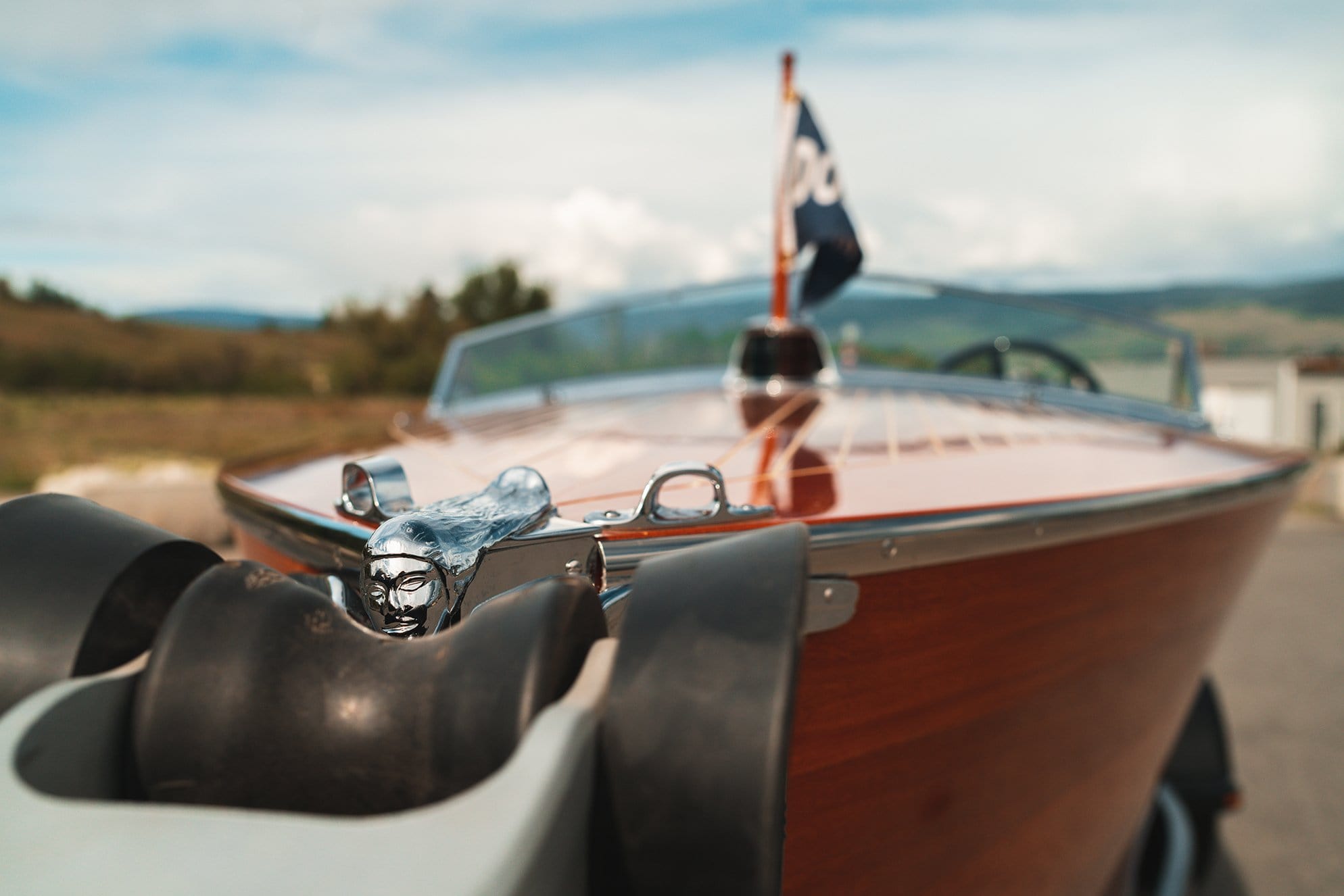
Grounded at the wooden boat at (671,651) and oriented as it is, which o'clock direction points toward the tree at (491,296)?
The tree is roughly at 4 o'clock from the wooden boat.

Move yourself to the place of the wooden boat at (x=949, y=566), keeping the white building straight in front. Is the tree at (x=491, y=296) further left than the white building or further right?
left

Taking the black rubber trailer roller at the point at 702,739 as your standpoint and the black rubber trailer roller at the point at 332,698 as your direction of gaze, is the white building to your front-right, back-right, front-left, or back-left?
back-right

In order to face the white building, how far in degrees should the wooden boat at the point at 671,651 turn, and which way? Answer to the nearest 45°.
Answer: approximately 180°

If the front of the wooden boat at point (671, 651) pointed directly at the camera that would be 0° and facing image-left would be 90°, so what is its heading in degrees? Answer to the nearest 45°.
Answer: approximately 45°
